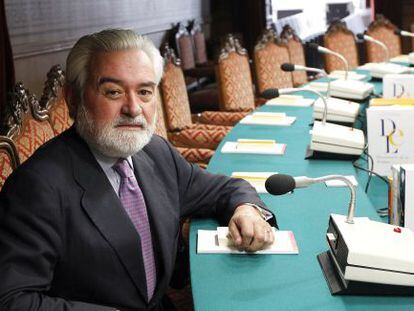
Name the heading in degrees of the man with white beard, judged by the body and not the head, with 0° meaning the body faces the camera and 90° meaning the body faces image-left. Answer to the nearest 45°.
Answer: approximately 315°

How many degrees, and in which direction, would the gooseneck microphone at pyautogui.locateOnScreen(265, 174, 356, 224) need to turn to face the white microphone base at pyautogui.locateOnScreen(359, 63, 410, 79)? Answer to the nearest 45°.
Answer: approximately 90° to its right

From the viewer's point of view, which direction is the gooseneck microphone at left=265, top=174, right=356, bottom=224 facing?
to the viewer's left

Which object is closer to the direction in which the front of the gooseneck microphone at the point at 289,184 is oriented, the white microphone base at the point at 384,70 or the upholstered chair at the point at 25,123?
the upholstered chair

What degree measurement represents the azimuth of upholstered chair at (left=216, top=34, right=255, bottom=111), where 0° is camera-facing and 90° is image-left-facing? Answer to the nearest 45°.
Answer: approximately 0°

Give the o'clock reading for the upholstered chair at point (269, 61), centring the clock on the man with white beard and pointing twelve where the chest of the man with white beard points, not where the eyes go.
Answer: The upholstered chair is roughly at 8 o'clock from the man with white beard.

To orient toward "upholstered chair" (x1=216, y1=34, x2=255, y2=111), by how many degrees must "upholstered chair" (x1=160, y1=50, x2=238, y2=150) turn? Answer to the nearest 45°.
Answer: approximately 90° to its left

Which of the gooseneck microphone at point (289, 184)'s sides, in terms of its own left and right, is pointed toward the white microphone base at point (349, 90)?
right

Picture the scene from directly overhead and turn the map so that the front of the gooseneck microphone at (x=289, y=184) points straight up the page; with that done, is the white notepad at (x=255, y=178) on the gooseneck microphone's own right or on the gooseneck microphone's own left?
on the gooseneck microphone's own right
